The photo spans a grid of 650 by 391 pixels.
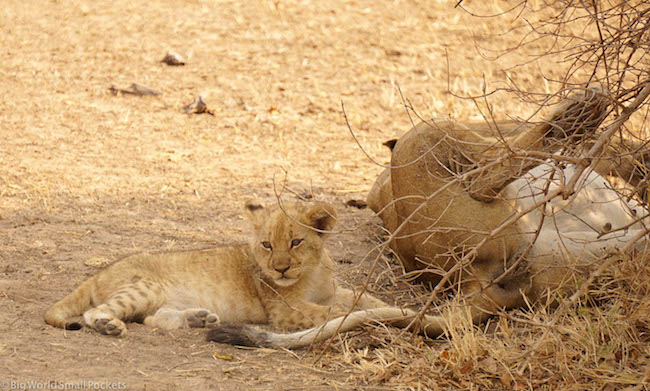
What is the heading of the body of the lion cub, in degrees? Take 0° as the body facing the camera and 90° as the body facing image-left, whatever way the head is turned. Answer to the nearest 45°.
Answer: approximately 270°

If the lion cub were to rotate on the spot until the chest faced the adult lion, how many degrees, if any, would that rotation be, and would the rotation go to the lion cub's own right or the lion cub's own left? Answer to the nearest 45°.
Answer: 0° — it already faces it
